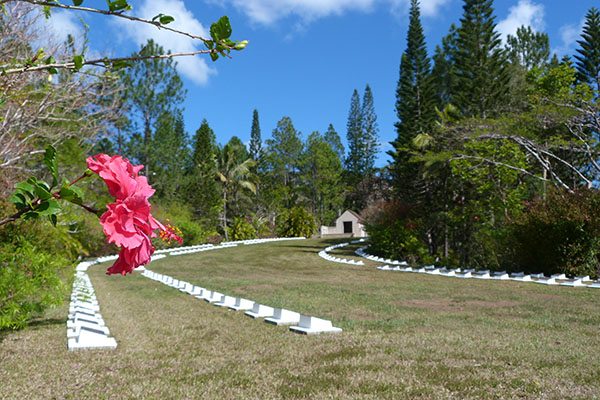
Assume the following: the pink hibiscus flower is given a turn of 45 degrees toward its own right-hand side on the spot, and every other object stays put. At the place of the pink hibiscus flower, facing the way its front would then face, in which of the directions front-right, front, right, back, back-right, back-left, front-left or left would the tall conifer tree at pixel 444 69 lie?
left

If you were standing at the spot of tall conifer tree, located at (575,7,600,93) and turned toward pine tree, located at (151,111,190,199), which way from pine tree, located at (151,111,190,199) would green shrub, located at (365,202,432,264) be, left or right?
left

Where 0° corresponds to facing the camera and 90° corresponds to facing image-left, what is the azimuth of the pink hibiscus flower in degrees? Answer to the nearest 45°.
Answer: approximately 270°

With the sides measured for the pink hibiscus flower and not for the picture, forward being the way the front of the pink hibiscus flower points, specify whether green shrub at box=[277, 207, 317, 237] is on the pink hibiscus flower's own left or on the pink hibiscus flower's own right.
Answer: on the pink hibiscus flower's own left

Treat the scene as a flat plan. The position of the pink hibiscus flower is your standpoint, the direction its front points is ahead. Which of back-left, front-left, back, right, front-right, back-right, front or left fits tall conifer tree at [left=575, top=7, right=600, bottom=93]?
front-left

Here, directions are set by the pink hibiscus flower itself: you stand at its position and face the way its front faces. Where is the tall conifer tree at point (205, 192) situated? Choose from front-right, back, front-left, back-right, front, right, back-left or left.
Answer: left

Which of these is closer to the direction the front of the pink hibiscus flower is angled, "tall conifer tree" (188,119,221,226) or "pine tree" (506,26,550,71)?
the pine tree

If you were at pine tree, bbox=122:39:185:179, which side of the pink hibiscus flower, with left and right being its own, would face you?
left

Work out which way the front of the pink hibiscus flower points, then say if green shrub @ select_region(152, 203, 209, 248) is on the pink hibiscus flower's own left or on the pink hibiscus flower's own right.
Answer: on the pink hibiscus flower's own left

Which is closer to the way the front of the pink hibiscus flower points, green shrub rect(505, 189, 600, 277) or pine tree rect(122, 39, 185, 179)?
the green shrub

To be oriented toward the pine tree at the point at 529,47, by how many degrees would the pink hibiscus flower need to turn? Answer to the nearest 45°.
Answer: approximately 45° to its left

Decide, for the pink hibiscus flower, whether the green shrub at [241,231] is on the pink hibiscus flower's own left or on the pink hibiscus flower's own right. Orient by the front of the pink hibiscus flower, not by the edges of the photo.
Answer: on the pink hibiscus flower's own left
